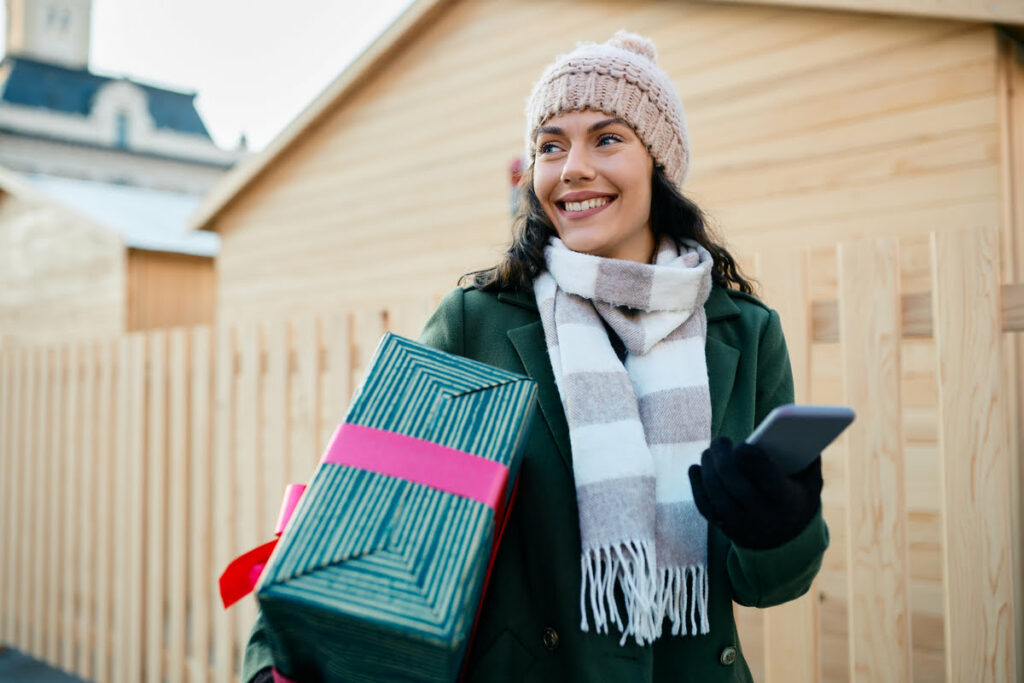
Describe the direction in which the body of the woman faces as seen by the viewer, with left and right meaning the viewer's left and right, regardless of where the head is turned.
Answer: facing the viewer

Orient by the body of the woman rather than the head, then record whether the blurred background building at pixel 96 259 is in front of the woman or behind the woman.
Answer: behind

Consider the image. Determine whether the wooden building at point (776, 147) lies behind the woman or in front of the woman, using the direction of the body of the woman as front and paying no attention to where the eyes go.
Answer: behind

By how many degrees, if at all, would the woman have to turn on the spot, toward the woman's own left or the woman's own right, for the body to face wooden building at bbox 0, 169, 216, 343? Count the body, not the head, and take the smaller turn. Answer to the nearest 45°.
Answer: approximately 135° to the woman's own right
